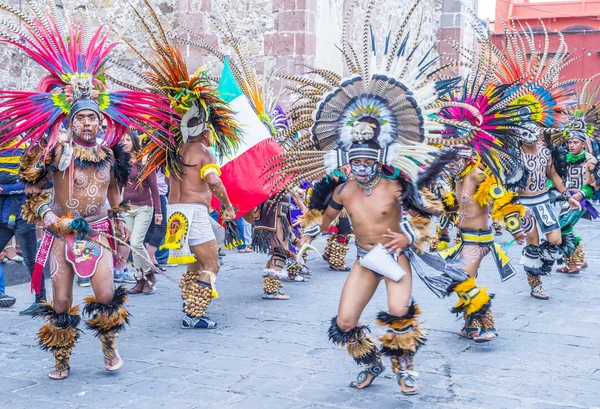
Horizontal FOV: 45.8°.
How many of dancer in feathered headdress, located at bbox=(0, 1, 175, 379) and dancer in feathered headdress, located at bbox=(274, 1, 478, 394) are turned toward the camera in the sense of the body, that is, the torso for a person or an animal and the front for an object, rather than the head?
2

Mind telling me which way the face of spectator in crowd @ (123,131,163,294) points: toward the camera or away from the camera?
toward the camera

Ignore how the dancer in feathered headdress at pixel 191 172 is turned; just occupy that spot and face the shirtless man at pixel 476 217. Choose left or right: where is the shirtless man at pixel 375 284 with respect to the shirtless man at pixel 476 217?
right

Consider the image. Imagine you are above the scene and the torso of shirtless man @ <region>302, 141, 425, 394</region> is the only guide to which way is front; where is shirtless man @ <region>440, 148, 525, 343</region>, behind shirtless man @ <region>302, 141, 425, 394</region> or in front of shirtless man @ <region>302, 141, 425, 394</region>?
behind

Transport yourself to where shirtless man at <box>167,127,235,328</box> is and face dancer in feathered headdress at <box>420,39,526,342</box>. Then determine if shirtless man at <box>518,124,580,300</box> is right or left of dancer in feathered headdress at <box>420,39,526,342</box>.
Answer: left

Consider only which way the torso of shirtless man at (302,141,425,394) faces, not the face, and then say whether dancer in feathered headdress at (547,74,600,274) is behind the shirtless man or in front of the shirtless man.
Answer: behind

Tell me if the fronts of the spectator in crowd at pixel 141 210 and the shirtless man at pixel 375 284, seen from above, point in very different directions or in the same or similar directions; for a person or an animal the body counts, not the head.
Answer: same or similar directions

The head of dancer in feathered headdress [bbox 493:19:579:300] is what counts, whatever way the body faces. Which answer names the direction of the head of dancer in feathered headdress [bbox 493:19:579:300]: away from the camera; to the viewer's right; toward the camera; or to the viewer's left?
toward the camera

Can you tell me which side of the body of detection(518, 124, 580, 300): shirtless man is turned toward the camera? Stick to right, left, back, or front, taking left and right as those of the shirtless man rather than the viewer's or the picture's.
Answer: front

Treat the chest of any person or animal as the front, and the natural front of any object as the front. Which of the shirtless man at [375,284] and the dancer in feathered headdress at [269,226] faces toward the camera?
the shirtless man

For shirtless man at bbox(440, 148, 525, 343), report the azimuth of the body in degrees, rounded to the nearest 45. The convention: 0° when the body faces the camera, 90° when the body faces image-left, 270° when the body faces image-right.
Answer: approximately 45°

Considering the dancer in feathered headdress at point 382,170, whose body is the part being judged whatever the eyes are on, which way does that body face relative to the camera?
toward the camera
